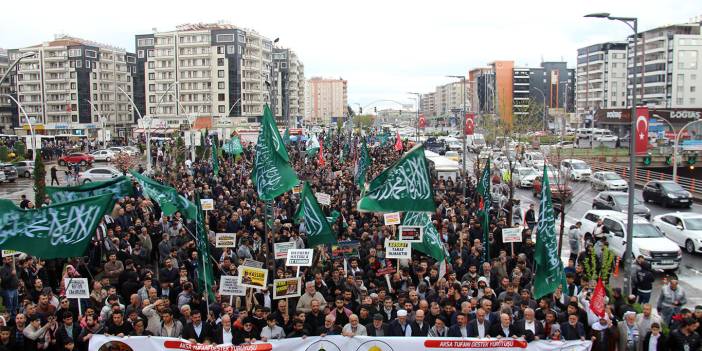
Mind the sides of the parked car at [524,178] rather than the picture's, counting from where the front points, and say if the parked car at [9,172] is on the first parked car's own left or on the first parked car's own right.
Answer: on the first parked car's own right

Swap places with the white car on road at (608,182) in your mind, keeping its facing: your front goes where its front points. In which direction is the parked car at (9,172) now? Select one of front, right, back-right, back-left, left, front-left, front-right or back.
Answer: back-right

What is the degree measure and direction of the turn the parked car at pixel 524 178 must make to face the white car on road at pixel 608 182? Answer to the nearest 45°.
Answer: approximately 45° to its left

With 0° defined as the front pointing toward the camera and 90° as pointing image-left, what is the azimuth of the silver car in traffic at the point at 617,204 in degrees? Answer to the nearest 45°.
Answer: approximately 315°

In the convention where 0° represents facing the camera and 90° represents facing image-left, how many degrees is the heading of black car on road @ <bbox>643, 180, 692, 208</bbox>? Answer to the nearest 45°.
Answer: approximately 315°
